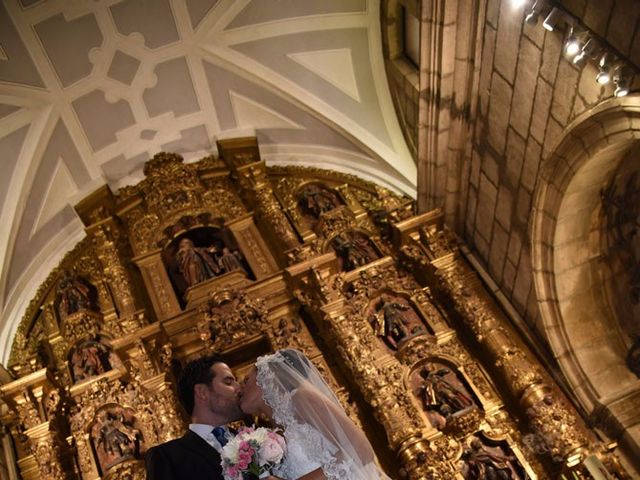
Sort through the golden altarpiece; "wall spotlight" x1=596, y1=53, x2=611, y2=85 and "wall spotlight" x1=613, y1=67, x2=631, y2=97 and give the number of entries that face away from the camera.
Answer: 0

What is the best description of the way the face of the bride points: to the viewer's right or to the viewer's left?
to the viewer's left

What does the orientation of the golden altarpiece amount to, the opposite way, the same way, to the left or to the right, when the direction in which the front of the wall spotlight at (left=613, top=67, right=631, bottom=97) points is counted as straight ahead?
to the left

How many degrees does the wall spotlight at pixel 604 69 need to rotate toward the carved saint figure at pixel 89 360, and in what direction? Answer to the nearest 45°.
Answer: approximately 45° to its right

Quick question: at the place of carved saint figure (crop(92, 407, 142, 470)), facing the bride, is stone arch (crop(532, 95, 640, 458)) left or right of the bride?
left

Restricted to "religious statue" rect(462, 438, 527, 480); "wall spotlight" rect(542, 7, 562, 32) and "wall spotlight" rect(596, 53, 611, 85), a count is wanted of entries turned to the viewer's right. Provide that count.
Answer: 0

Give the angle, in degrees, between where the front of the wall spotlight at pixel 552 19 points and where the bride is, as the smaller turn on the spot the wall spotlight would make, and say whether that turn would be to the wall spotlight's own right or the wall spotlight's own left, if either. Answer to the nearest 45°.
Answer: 0° — it already faces them

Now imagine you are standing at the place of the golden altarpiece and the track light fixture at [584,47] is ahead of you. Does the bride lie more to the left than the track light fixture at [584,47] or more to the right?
right

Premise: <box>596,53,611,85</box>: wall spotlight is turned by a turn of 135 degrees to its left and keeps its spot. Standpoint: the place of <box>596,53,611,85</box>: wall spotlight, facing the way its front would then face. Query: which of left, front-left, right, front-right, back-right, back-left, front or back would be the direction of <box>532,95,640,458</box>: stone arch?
back-left

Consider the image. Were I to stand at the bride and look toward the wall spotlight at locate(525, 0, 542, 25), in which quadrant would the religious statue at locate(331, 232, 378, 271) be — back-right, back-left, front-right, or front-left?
front-left

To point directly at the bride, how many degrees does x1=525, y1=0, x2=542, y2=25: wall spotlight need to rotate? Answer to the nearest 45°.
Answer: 0° — it already faces them

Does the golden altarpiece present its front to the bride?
yes

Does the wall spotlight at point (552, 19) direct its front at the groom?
yes

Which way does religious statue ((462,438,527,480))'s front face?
toward the camera

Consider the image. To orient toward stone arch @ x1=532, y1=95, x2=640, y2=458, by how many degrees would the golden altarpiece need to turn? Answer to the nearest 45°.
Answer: approximately 90° to its left

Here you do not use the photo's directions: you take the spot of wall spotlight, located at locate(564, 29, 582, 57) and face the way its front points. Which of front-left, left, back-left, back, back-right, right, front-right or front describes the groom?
front

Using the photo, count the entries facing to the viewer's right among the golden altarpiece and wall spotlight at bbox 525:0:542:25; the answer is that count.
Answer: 0

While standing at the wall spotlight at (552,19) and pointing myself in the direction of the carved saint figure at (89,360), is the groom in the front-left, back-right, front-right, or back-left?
front-left

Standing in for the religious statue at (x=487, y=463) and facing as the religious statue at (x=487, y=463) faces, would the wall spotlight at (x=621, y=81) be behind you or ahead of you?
ahead
